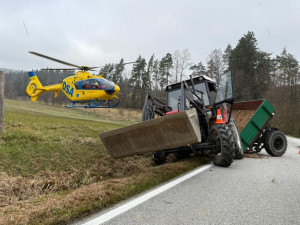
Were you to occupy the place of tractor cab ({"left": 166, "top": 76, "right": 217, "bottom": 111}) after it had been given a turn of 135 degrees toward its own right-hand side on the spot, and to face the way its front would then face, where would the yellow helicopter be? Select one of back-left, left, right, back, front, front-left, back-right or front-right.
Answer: left

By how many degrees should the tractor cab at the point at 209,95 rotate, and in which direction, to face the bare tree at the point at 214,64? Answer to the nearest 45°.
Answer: approximately 135° to its right

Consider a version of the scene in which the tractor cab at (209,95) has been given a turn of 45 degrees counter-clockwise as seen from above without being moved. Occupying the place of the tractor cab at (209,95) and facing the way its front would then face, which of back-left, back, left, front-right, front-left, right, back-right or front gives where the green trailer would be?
back-left

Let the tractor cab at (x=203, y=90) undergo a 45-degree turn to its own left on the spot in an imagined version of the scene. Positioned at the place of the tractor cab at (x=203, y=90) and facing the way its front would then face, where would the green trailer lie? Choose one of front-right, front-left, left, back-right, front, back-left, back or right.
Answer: back-left

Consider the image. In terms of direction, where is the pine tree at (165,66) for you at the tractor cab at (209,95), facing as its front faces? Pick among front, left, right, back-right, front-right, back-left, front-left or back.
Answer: back-right

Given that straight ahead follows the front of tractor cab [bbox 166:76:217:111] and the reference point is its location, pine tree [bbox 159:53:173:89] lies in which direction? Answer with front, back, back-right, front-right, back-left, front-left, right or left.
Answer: back-right

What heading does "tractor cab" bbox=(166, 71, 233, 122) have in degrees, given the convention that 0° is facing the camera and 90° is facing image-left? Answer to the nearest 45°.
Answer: approximately 45°

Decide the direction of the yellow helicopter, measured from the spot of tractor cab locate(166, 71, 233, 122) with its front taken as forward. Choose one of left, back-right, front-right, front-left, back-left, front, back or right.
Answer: front-right

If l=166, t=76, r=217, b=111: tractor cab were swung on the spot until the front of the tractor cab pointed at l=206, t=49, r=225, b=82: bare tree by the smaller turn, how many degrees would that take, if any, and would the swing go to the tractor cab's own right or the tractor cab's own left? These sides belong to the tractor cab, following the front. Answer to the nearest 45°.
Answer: approximately 135° to the tractor cab's own right
